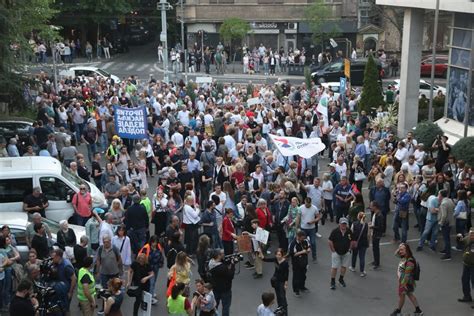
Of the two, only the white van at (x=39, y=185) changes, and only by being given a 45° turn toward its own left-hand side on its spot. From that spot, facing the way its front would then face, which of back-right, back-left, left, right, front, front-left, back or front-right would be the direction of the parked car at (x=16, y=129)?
front-left

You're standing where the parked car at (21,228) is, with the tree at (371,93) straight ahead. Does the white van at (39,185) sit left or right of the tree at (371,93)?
left

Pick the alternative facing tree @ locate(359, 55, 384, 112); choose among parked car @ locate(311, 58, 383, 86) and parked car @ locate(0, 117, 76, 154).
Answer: parked car @ locate(0, 117, 76, 154)

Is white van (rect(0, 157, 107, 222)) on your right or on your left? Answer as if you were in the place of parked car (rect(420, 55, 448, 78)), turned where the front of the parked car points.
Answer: on your left

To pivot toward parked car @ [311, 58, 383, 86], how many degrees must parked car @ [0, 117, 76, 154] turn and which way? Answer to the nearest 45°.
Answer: approximately 45° to its left

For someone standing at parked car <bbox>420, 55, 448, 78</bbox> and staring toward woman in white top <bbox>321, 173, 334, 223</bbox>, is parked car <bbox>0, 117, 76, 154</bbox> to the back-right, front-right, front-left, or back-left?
front-right

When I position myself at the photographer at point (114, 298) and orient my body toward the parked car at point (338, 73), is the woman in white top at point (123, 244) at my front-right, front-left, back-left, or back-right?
front-left

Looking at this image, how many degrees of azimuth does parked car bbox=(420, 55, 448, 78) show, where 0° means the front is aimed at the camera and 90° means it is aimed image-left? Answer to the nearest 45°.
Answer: approximately 90°

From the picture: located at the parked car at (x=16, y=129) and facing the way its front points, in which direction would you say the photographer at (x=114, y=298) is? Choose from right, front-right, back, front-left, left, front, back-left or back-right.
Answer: right

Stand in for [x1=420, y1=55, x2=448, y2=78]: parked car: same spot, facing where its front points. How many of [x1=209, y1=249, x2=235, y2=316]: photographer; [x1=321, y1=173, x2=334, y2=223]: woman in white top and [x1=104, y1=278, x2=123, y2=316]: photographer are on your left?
3

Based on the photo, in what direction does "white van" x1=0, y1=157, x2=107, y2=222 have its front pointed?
to the viewer's right

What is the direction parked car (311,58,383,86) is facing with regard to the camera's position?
facing to the left of the viewer

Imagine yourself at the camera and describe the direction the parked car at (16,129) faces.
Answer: facing to the right of the viewer

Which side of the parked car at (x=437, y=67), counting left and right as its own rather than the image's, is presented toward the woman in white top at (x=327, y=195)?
left

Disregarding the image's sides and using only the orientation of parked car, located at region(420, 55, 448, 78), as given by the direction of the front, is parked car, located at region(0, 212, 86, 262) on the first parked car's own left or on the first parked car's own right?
on the first parked car's own left

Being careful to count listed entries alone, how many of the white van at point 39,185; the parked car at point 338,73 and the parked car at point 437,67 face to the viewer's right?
1
